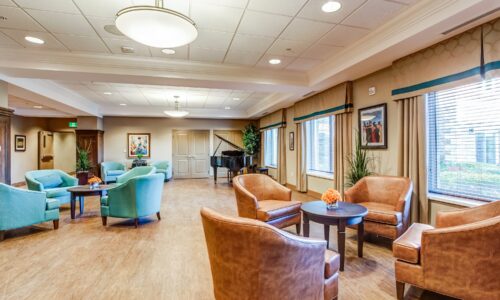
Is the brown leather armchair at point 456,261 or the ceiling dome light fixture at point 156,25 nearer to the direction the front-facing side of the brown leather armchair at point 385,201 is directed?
the ceiling dome light fixture

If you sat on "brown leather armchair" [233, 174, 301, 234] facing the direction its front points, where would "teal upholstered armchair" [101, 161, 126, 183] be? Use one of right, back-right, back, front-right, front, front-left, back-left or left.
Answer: back

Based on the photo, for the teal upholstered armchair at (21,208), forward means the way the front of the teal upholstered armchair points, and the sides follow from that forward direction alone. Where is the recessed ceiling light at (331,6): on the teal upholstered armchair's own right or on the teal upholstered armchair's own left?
on the teal upholstered armchair's own right

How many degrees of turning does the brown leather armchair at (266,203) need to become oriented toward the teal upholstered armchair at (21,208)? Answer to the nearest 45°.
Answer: approximately 135° to its right

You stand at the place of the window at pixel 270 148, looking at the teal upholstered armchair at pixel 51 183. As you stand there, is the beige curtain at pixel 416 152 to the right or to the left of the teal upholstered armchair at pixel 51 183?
left

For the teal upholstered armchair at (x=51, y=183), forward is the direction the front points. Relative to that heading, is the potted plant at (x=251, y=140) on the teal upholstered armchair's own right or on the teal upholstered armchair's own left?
on the teal upholstered armchair's own left
